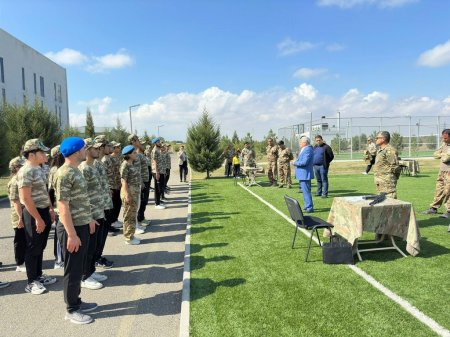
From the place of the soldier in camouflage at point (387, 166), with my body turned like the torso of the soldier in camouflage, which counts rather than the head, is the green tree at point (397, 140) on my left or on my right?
on my right

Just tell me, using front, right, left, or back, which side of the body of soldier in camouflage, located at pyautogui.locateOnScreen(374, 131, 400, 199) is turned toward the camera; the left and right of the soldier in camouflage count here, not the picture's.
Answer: left

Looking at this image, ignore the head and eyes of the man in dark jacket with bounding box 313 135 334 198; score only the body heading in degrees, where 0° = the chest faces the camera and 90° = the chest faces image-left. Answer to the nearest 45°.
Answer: approximately 45°

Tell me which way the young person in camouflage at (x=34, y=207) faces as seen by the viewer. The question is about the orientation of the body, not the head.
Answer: to the viewer's right

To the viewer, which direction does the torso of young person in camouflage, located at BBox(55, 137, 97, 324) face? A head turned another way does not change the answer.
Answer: to the viewer's right

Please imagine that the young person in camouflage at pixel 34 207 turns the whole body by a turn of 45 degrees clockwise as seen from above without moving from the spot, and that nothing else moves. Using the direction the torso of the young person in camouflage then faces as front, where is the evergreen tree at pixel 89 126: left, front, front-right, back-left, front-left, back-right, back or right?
back-left

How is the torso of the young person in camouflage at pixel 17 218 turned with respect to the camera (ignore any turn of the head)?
to the viewer's right

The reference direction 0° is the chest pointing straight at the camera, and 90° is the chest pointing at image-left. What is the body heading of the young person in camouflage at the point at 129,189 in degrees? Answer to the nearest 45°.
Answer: approximately 270°

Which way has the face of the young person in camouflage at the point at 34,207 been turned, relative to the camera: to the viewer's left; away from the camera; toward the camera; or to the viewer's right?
to the viewer's right

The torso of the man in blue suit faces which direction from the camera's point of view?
to the viewer's left
